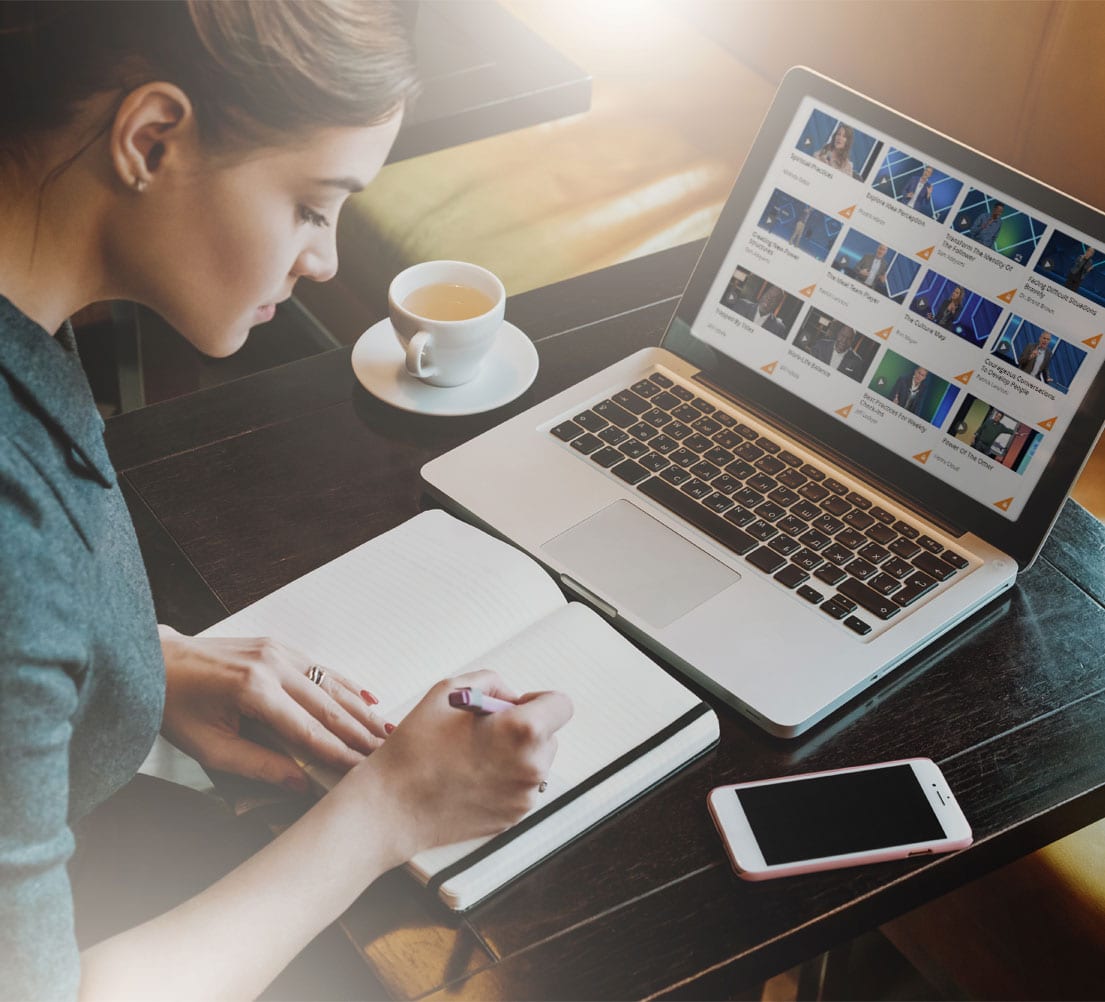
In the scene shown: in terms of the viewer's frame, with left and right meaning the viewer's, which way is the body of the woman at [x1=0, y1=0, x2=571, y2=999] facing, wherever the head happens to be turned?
facing to the right of the viewer

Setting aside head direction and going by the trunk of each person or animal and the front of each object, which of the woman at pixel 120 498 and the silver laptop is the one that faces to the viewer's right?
the woman

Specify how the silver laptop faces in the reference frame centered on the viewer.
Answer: facing the viewer and to the left of the viewer

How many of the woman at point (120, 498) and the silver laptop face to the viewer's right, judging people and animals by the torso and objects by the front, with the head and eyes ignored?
1

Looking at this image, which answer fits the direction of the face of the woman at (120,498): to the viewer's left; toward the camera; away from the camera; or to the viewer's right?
to the viewer's right

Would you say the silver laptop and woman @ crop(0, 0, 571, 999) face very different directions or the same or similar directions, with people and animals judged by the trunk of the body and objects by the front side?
very different directions
